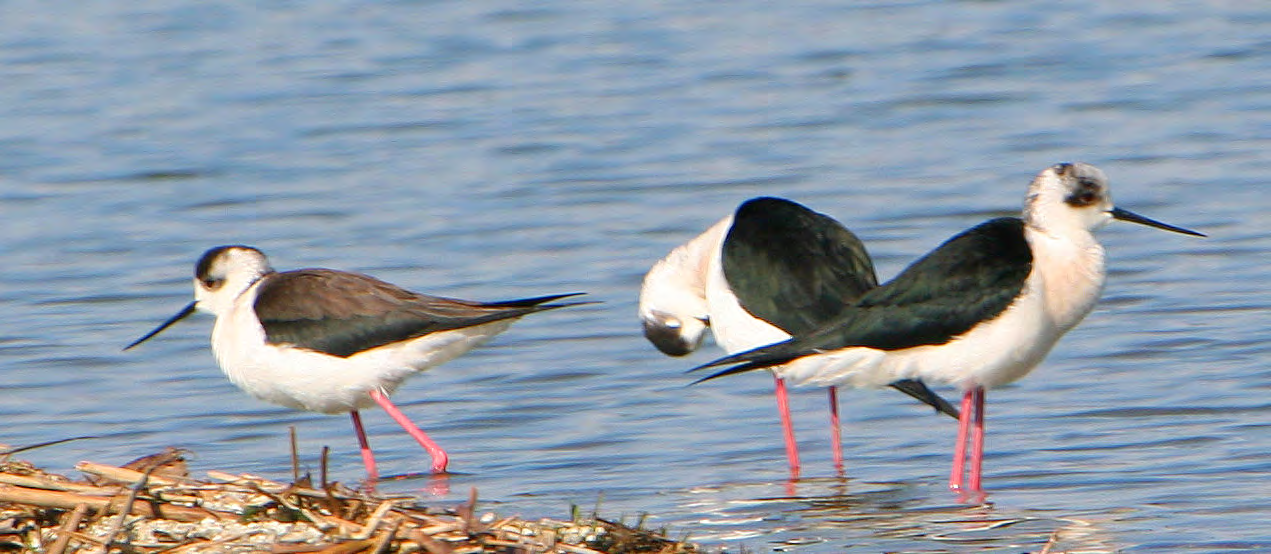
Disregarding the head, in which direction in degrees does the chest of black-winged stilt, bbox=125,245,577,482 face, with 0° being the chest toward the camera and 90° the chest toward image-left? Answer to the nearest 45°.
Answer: approximately 90°

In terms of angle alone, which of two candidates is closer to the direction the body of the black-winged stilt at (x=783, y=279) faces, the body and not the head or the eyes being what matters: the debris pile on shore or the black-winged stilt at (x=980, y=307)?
the debris pile on shore

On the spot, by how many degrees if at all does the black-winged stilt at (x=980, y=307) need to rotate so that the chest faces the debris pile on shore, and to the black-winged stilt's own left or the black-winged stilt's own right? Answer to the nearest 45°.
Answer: approximately 135° to the black-winged stilt's own right

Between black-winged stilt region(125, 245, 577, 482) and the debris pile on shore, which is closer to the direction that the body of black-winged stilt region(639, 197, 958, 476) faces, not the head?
the black-winged stilt

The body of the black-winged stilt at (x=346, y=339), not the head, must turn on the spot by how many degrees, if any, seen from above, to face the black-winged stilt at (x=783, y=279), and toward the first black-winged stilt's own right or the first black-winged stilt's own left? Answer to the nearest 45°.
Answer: approximately 180°

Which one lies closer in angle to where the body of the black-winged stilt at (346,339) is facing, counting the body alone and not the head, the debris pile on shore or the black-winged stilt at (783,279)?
the debris pile on shore

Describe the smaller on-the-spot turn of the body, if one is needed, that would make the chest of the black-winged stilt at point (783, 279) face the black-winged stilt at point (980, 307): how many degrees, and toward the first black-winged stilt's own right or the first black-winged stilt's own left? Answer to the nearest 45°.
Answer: approximately 135° to the first black-winged stilt's own left

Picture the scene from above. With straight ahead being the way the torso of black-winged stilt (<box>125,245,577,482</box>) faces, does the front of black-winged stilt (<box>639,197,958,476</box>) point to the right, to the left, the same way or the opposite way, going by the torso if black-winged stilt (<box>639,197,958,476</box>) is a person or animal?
the same way

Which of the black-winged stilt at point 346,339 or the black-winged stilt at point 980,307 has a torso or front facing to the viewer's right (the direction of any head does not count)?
the black-winged stilt at point 980,307

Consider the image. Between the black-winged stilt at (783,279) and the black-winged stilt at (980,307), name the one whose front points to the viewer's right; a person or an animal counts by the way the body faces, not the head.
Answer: the black-winged stilt at (980,307)

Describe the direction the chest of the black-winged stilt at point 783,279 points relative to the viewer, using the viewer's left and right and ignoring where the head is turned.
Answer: facing to the left of the viewer

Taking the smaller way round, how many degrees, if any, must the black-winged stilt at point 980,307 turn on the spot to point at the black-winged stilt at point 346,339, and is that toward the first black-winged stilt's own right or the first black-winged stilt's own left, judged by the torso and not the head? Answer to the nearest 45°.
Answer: approximately 180°

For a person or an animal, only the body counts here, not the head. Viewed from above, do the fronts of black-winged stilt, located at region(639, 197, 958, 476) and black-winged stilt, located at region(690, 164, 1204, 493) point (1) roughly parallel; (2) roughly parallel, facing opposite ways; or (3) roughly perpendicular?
roughly parallel, facing opposite ways

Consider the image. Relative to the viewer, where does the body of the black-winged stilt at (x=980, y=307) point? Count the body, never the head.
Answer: to the viewer's right

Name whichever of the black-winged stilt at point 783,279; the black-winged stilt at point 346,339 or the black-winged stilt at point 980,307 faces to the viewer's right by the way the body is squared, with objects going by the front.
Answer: the black-winged stilt at point 980,307

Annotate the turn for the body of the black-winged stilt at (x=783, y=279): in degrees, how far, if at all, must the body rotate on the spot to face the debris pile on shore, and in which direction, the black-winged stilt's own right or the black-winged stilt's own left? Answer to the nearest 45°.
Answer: approximately 45° to the black-winged stilt's own left

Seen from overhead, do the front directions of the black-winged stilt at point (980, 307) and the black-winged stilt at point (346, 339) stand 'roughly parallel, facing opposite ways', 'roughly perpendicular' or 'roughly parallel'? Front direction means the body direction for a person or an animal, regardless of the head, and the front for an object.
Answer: roughly parallel, facing opposite ways

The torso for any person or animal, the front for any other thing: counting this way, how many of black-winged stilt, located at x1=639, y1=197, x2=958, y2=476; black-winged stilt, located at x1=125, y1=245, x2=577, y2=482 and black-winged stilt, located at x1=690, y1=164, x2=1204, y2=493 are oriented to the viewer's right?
1
